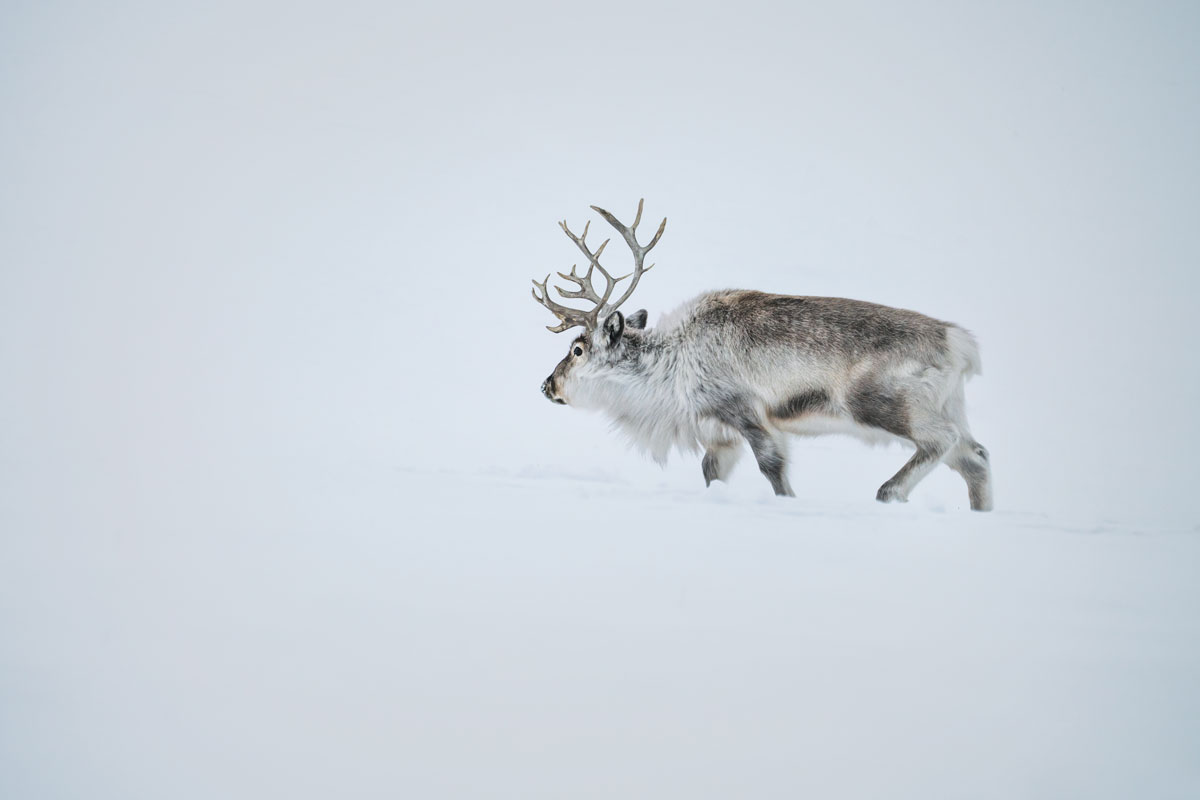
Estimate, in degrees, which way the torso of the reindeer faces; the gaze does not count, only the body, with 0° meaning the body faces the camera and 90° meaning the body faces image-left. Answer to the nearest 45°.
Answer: approximately 90°
